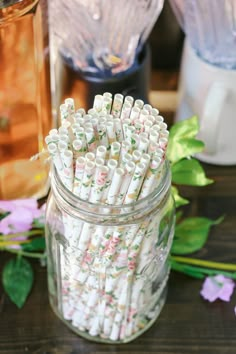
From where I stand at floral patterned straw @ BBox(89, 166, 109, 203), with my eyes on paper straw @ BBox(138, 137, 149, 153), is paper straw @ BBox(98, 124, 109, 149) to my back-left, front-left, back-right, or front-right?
front-left
